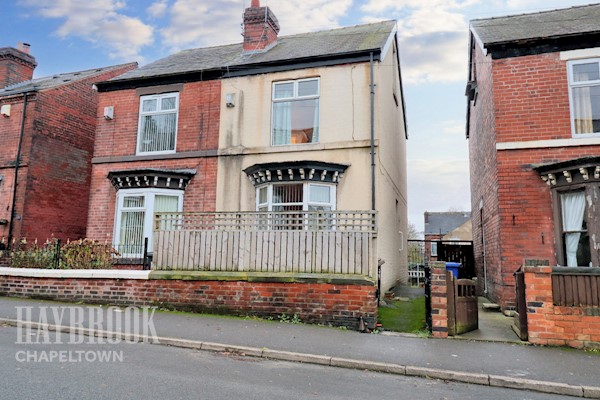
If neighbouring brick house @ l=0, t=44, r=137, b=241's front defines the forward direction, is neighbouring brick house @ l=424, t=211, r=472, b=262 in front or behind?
behind

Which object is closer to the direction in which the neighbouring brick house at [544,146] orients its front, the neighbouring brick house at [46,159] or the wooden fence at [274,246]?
the wooden fence

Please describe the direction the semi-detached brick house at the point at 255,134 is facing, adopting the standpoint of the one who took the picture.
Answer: facing the viewer and to the left of the viewer

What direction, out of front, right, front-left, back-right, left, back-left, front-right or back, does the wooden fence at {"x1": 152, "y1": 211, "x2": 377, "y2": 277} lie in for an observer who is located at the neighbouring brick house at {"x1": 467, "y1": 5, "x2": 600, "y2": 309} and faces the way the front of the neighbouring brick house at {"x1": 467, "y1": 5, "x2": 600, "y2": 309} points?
front-right

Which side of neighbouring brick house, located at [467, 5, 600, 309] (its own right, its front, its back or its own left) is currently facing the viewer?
front

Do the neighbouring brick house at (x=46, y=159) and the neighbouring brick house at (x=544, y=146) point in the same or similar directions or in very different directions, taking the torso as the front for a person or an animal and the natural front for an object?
same or similar directions

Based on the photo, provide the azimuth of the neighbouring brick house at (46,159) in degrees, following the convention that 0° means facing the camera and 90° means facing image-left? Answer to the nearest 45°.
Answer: approximately 45°

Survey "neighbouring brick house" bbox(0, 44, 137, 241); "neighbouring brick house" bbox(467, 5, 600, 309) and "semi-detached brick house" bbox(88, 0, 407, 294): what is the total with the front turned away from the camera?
0

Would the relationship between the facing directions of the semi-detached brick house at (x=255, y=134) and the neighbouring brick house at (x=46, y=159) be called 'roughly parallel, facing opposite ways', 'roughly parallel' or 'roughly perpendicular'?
roughly parallel

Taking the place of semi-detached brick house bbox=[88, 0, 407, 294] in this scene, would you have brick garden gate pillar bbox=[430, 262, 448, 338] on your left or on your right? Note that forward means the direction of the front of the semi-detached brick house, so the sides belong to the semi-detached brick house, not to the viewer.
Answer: on your left

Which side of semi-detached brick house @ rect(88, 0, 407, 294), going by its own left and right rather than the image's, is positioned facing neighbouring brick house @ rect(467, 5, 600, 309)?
left

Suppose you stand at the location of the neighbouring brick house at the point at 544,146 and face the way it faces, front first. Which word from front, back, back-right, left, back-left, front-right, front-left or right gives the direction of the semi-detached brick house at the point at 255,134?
right

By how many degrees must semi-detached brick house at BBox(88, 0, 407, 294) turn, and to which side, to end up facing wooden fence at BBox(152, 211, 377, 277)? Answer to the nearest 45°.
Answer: approximately 45° to its left

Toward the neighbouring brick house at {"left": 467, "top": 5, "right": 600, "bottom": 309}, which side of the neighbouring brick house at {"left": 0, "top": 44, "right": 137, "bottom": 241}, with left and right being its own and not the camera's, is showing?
left

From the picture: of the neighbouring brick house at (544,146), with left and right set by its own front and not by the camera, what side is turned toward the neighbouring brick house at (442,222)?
back
